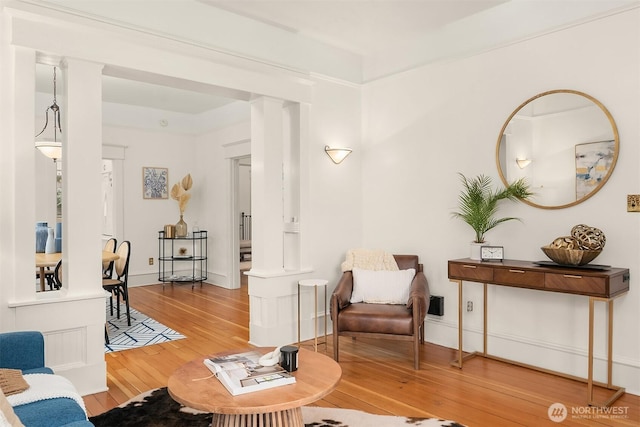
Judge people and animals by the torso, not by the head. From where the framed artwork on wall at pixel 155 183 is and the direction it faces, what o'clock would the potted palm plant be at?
The potted palm plant is roughly at 11 o'clock from the framed artwork on wall.

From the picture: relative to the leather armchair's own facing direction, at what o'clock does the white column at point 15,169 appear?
The white column is roughly at 2 o'clock from the leather armchair.

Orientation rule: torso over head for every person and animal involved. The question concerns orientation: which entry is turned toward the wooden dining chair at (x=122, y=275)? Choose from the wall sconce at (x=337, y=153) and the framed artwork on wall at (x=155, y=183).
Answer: the framed artwork on wall

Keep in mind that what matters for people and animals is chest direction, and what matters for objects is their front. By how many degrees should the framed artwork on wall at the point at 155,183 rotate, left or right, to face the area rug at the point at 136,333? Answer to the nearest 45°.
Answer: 0° — it already faces it

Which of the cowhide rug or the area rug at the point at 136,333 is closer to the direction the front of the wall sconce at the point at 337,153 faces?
the cowhide rug

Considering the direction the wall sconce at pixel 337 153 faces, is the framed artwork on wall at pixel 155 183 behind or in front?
behind

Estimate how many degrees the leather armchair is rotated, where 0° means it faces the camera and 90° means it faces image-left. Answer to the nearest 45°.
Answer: approximately 0°

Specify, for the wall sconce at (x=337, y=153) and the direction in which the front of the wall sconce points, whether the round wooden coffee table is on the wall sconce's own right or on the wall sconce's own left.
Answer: on the wall sconce's own right

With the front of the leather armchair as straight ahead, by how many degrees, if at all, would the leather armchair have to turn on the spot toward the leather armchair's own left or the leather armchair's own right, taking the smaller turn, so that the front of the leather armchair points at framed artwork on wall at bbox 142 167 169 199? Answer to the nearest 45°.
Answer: approximately 135° to the leather armchair's own right
